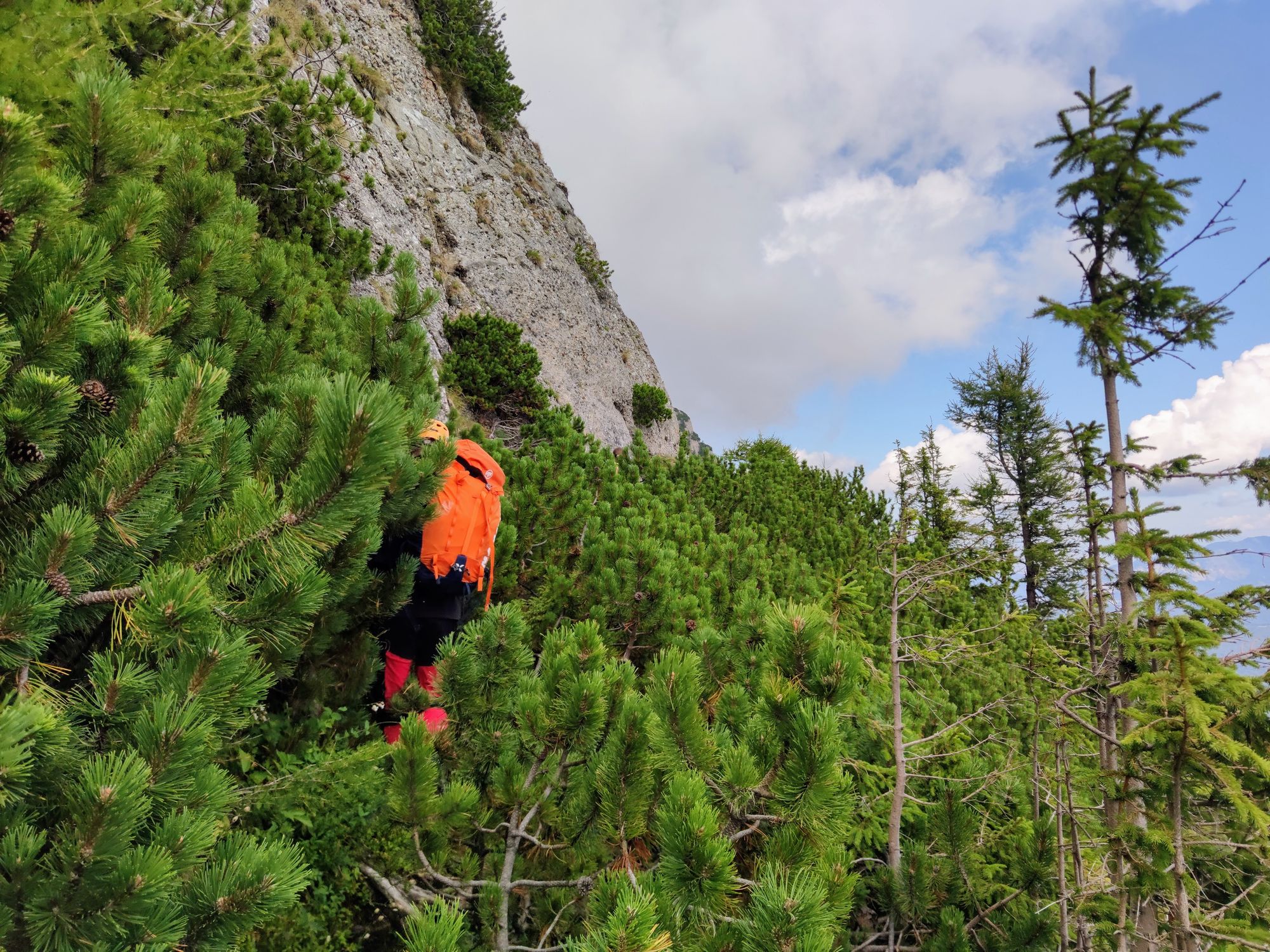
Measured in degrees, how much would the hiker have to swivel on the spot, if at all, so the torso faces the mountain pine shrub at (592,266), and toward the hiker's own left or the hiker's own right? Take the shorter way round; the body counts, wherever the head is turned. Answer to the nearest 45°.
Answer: approximately 45° to the hiker's own right

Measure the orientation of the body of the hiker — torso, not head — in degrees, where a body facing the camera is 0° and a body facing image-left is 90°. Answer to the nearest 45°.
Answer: approximately 135°

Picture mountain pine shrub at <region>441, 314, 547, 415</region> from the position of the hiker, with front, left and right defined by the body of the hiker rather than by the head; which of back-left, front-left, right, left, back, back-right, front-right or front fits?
front-right
